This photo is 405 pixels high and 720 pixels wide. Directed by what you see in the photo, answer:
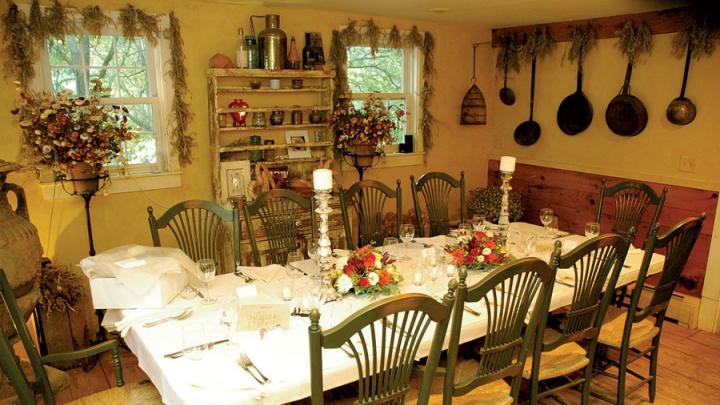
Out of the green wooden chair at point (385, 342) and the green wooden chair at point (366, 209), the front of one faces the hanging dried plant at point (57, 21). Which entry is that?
the green wooden chair at point (385, 342)

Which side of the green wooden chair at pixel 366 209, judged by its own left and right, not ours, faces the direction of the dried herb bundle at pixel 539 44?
left

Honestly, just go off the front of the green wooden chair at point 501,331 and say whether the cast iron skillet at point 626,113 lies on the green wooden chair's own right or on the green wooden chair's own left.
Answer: on the green wooden chair's own right

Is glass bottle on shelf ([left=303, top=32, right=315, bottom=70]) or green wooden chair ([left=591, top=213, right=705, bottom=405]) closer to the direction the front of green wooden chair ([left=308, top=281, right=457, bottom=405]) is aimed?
the glass bottle on shelf

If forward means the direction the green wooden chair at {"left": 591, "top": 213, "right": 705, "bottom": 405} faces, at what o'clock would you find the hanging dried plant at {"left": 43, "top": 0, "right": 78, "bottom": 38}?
The hanging dried plant is roughly at 10 o'clock from the green wooden chair.

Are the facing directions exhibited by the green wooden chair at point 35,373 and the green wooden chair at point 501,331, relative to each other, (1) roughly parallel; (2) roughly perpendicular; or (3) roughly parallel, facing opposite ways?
roughly perpendicular

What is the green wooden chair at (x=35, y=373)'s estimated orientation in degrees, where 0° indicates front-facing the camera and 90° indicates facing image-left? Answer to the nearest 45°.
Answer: approximately 270°

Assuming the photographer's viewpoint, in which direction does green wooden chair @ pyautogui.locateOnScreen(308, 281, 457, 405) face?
facing away from the viewer and to the left of the viewer

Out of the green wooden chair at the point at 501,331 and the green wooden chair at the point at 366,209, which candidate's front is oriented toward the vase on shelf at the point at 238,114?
the green wooden chair at the point at 501,331

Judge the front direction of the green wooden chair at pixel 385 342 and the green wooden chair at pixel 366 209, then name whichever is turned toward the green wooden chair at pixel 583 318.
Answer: the green wooden chair at pixel 366 209

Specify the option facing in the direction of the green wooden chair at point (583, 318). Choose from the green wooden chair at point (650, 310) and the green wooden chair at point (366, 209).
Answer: the green wooden chair at point (366, 209)

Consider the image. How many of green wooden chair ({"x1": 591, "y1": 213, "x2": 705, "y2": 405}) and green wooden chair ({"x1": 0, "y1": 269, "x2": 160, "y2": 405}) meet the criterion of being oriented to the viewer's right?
1

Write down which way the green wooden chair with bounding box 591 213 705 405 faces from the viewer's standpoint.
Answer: facing away from the viewer and to the left of the viewer

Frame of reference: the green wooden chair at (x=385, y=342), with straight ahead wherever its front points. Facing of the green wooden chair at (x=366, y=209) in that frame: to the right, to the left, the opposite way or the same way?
the opposite way
